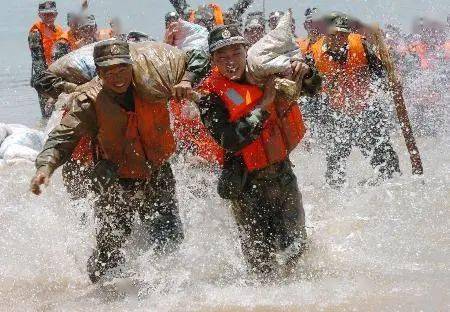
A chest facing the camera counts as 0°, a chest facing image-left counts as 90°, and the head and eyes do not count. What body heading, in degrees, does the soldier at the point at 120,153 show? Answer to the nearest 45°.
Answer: approximately 0°

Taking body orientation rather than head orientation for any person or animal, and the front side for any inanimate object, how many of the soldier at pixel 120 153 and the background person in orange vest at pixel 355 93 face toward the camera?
2

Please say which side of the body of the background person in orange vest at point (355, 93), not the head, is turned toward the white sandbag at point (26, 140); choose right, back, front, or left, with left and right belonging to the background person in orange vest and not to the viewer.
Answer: right

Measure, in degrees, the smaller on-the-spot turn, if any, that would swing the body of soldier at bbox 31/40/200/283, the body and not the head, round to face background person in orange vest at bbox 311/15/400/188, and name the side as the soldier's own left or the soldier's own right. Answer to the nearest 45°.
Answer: approximately 135° to the soldier's own left

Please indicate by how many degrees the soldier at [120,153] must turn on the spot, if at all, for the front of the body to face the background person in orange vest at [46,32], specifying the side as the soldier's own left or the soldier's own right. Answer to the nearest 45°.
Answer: approximately 180°

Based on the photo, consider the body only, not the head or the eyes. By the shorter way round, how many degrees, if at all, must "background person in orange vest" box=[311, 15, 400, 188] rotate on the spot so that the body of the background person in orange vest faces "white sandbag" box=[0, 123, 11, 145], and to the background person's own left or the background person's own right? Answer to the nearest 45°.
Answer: approximately 90° to the background person's own right

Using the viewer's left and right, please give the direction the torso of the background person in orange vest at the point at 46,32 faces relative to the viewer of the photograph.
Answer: facing the viewer and to the right of the viewer

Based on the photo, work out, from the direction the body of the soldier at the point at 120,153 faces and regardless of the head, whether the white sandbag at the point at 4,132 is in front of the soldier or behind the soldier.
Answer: behind

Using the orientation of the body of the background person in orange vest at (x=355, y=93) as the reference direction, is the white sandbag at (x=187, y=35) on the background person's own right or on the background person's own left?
on the background person's own right
